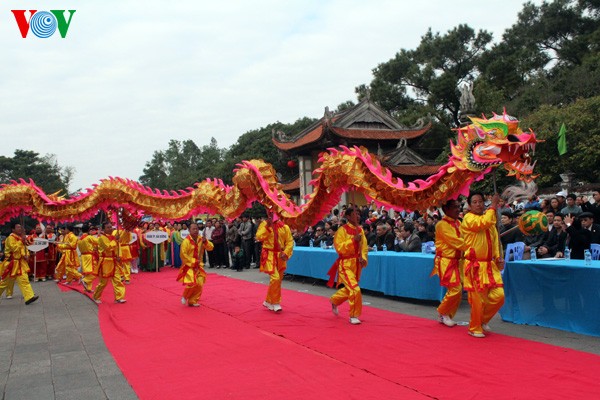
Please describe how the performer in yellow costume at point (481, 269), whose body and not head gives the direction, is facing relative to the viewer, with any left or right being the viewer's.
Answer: facing the viewer and to the right of the viewer

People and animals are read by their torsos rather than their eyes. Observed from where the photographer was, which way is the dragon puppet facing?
facing to the right of the viewer

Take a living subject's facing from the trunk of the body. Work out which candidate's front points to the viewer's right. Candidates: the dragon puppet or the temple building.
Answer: the dragon puppet

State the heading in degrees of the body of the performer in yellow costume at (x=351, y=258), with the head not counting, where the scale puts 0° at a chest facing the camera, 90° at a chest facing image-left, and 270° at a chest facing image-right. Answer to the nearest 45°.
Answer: approximately 315°

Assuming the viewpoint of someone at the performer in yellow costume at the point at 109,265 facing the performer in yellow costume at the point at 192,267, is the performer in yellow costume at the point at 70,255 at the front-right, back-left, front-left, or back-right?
back-left

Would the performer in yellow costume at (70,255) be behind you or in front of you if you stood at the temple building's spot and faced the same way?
in front

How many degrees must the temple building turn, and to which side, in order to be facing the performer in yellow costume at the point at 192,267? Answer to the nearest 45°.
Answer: approximately 45° to its left

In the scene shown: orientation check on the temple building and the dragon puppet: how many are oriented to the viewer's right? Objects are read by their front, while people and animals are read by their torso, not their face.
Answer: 1
